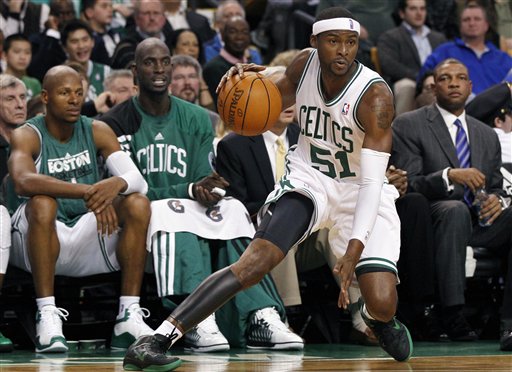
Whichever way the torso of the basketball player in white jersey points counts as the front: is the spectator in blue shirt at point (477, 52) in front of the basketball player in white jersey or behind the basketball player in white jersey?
behind

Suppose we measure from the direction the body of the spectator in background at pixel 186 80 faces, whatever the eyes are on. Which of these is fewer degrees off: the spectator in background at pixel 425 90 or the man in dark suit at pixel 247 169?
the man in dark suit

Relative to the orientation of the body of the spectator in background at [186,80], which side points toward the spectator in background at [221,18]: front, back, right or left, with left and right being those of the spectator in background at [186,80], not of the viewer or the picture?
back

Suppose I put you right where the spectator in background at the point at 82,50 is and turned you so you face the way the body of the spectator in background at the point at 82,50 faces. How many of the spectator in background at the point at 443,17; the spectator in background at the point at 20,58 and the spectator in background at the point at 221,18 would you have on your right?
1

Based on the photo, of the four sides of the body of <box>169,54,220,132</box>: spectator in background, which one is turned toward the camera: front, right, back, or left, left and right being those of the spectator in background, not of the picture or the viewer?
front

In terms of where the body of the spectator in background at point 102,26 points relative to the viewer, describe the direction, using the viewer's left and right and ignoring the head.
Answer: facing the viewer and to the right of the viewer

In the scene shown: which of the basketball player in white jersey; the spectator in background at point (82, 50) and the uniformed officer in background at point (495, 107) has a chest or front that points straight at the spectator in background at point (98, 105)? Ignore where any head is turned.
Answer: the spectator in background at point (82, 50)

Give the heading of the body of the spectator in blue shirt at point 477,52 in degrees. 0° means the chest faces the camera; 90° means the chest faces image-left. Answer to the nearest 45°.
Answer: approximately 0°
